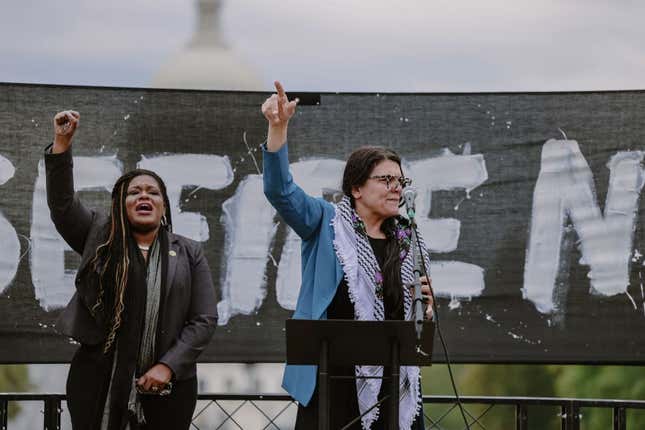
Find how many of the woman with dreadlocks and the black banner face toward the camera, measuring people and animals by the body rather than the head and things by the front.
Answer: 2

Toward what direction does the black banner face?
toward the camera

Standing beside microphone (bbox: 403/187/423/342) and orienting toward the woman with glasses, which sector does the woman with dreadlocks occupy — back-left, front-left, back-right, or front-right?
front-left

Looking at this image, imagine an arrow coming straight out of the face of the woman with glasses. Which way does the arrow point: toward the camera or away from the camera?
toward the camera

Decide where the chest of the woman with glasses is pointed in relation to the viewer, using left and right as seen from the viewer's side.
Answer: facing the viewer and to the right of the viewer

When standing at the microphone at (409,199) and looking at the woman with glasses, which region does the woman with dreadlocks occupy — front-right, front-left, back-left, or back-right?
front-left

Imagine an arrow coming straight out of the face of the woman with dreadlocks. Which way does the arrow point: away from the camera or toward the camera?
toward the camera

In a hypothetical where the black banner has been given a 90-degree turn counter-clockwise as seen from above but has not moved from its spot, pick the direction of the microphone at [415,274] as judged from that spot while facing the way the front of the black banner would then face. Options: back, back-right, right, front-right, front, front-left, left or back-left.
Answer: right

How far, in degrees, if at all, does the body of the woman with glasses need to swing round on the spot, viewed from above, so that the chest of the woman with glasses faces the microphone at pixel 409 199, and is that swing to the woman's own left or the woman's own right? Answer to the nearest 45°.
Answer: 0° — they already face it

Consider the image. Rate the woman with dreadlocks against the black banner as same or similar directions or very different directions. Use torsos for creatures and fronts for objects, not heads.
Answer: same or similar directions

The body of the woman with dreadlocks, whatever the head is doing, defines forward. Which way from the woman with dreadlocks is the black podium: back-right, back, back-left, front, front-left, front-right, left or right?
front-left

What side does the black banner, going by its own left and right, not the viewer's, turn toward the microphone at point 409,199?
front

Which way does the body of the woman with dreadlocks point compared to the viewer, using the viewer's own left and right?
facing the viewer
